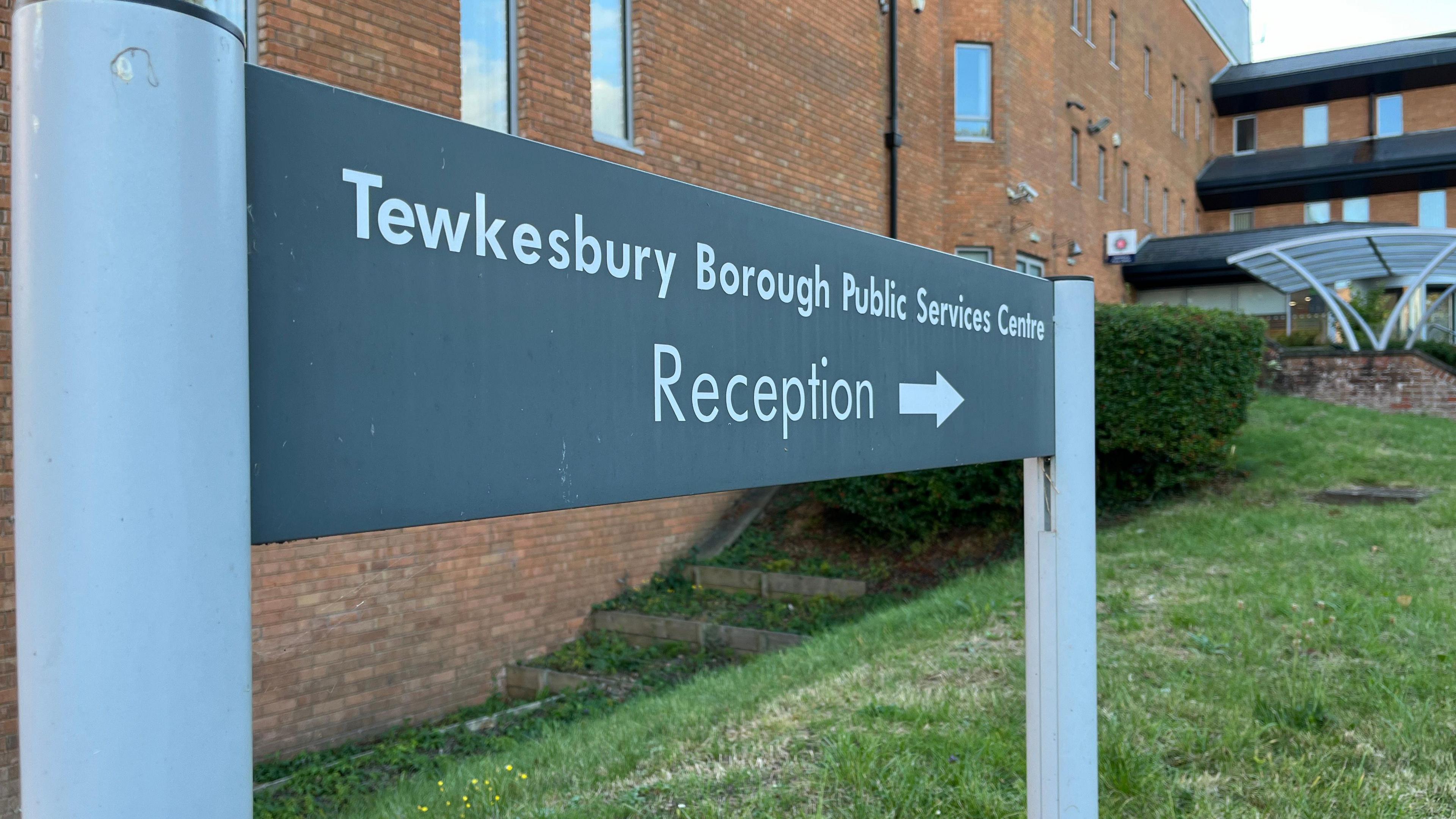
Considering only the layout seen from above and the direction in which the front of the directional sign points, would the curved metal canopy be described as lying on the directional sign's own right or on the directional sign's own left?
on the directional sign's own left

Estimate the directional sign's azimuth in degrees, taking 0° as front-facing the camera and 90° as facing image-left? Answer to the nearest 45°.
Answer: approximately 315°

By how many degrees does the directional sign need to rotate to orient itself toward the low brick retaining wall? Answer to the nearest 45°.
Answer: approximately 90° to its left

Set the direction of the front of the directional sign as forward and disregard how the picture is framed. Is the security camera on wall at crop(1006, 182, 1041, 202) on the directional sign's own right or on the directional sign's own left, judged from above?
on the directional sign's own left

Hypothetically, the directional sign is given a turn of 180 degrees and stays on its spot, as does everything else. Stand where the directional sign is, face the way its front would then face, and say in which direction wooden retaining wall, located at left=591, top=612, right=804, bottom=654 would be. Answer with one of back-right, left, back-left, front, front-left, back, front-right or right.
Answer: front-right

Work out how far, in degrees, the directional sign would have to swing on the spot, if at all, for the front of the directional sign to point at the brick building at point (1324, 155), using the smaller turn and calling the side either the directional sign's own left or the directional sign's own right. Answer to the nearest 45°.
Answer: approximately 90° to the directional sign's own left

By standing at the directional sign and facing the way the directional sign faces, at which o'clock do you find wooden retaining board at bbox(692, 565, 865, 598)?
The wooden retaining board is roughly at 8 o'clock from the directional sign.
